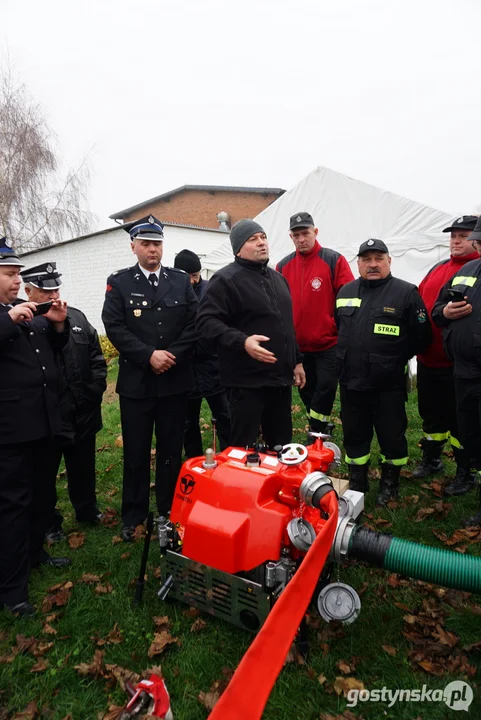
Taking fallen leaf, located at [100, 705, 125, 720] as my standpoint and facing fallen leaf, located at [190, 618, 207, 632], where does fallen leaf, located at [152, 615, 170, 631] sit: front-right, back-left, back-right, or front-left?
front-left

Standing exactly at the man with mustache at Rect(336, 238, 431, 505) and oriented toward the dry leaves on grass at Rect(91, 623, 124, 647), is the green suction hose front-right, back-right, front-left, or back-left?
front-left

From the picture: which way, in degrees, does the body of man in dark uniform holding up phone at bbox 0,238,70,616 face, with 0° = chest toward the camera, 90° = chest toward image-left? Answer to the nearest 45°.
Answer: approximately 315°

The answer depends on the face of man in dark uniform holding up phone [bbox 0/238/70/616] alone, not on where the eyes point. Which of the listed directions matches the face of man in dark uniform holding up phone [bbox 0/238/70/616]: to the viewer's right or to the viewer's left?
to the viewer's right

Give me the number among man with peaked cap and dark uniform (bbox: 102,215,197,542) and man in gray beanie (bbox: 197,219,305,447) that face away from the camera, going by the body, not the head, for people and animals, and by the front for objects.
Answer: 0

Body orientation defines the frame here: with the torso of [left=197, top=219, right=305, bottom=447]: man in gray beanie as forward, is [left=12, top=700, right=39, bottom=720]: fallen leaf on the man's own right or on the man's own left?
on the man's own right

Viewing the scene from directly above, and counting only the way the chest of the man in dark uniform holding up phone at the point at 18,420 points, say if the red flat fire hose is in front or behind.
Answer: in front

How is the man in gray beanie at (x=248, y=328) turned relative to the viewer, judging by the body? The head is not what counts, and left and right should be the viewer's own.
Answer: facing the viewer and to the right of the viewer

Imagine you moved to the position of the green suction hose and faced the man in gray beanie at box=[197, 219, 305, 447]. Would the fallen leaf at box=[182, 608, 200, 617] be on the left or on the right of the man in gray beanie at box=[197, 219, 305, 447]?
left

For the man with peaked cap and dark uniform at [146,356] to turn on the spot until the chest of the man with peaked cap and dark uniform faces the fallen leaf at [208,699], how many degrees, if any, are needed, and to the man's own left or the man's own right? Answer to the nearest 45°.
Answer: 0° — they already face it

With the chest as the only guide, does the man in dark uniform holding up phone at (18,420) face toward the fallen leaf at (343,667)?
yes

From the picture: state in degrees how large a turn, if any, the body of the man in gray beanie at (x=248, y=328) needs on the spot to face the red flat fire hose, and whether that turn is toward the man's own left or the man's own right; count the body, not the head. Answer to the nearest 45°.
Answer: approximately 45° to the man's own right

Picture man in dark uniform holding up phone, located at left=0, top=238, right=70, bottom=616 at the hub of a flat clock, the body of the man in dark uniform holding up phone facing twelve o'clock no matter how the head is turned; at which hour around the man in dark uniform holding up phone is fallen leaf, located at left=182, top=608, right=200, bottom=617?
The fallen leaf is roughly at 12 o'clock from the man in dark uniform holding up phone.

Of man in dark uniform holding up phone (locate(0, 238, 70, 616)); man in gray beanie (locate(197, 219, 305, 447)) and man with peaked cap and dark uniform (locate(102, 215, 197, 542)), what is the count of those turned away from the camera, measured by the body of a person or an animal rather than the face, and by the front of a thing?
0

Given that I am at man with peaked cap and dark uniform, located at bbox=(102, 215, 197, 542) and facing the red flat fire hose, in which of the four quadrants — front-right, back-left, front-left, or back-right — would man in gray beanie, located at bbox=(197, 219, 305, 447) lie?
front-left

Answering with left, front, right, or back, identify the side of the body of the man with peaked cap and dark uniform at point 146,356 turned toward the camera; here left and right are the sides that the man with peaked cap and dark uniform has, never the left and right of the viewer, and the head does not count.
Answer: front
